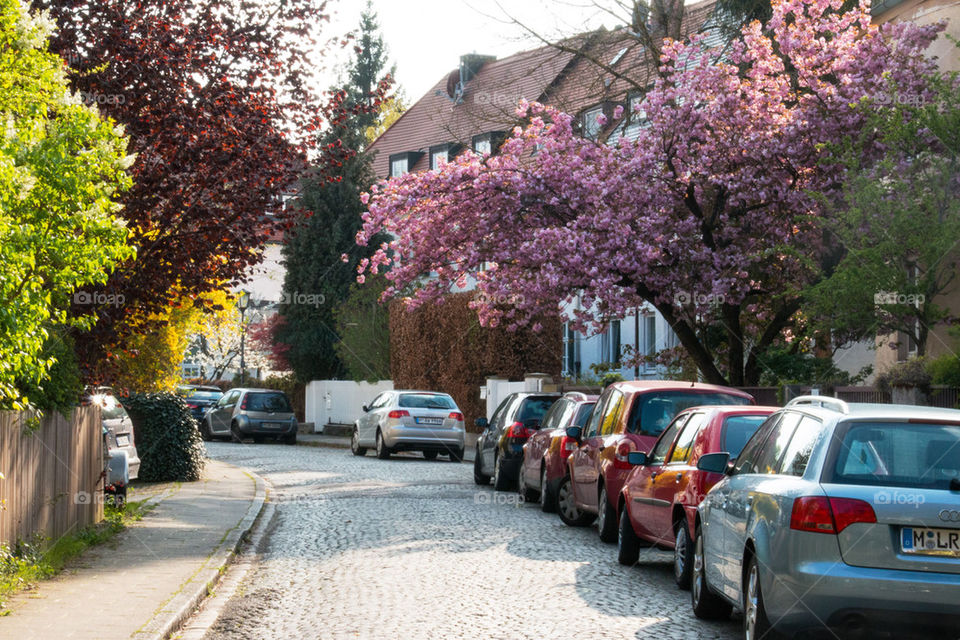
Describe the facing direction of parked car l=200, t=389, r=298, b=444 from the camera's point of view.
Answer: facing away from the viewer and to the left of the viewer

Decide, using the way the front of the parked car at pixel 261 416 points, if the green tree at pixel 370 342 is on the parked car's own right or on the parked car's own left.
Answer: on the parked car's own right

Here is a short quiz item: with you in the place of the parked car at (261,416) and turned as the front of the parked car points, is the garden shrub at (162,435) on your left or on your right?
on your left

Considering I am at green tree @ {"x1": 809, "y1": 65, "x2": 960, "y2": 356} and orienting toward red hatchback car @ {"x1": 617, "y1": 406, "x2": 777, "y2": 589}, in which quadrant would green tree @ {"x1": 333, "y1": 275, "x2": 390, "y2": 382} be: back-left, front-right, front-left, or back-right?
back-right

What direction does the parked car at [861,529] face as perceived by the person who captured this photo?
facing away from the viewer and to the left of the viewer

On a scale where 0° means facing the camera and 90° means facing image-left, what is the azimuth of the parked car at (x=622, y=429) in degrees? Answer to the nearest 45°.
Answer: approximately 135°
